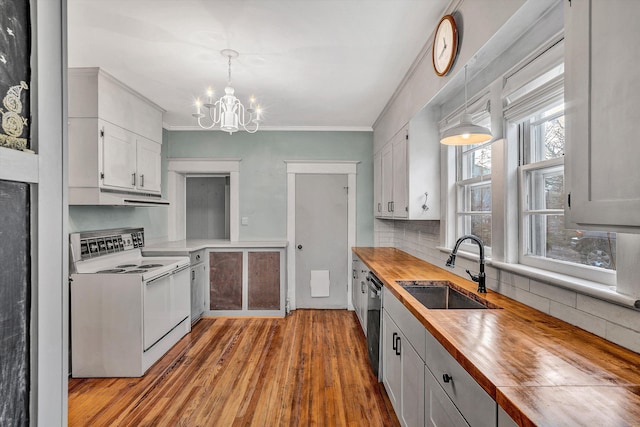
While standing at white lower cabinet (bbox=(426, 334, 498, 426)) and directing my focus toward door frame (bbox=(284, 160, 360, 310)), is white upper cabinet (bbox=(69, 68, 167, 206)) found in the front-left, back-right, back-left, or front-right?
front-left

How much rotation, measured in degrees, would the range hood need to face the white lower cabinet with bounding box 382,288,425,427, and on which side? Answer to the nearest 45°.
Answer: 0° — it already faces it

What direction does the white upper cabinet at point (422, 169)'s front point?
to the viewer's left

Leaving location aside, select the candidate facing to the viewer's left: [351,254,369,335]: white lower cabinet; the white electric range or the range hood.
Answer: the white lower cabinet

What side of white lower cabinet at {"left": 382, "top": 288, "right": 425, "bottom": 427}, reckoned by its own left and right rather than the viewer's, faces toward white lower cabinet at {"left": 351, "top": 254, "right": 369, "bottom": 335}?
right

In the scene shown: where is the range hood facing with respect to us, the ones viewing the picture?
facing the viewer and to the right of the viewer

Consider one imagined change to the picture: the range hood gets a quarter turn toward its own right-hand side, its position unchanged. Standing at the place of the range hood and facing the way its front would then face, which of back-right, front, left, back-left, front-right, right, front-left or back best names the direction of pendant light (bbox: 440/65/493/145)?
left

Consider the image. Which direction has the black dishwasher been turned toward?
to the viewer's left

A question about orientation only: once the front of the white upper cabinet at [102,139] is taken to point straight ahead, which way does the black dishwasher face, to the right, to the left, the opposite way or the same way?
the opposite way

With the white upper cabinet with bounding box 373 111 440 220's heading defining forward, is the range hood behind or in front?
in front

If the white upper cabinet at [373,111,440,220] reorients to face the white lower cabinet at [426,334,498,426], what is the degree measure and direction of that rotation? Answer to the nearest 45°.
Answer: approximately 90° to its left

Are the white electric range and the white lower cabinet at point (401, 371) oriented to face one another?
yes

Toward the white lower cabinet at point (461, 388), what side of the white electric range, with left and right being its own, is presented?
front

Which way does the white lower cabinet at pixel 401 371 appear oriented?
to the viewer's left

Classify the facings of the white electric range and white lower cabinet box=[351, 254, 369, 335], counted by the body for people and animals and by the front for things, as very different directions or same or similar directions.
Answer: very different directions

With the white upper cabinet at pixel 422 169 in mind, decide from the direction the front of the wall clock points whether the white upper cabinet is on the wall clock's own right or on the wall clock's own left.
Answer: on the wall clock's own right
